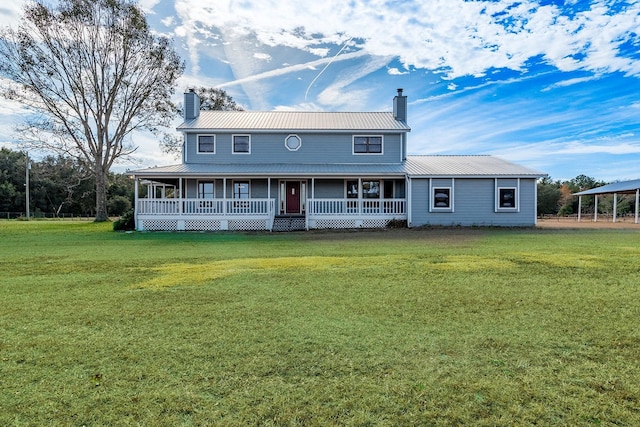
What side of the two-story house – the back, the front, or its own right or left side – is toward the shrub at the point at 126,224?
right

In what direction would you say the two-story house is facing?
toward the camera
